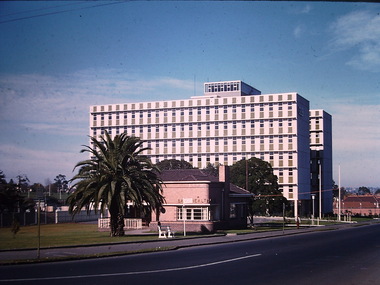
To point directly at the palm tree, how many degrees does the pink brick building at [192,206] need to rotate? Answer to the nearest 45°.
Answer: approximately 45° to its right

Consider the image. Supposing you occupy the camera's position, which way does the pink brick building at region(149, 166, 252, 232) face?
facing the viewer
